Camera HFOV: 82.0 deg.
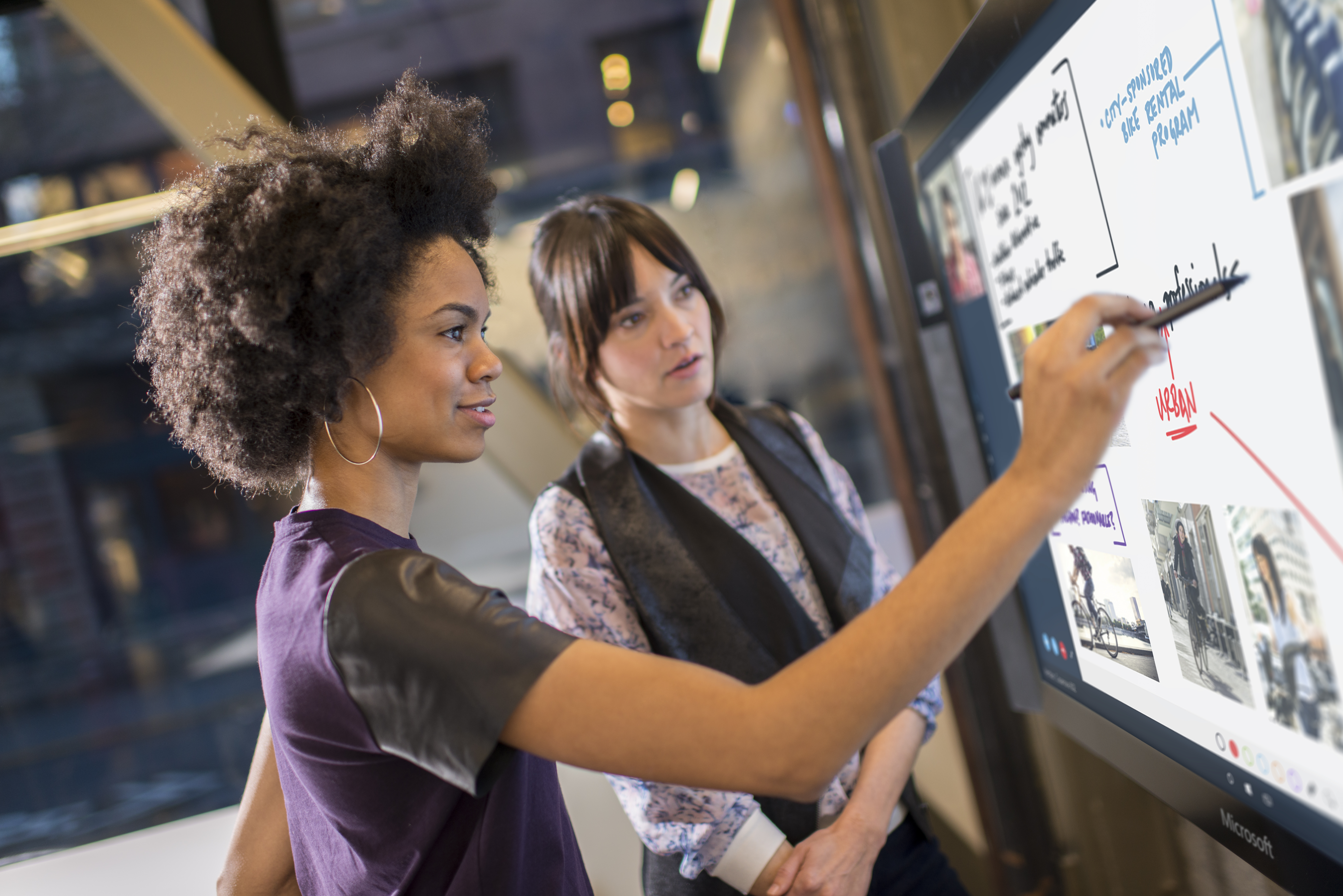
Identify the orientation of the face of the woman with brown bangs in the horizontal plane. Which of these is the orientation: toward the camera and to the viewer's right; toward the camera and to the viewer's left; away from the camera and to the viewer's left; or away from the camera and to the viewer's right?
toward the camera and to the viewer's right

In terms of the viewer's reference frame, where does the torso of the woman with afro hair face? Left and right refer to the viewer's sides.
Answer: facing to the right of the viewer

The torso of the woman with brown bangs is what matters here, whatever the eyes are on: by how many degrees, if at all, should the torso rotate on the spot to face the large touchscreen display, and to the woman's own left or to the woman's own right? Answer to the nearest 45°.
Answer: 0° — they already face it

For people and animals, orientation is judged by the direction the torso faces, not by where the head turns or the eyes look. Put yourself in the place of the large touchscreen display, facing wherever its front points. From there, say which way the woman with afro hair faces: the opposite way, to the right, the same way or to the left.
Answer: the opposite way

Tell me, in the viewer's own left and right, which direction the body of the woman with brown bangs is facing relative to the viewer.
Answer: facing the viewer and to the right of the viewer

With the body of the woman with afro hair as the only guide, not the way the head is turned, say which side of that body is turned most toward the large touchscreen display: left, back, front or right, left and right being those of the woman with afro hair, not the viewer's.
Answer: front

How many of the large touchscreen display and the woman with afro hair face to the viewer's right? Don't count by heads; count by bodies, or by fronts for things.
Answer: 1

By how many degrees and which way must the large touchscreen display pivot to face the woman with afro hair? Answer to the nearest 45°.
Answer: approximately 45° to its right

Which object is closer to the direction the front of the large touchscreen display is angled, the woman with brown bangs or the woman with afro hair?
the woman with afro hair

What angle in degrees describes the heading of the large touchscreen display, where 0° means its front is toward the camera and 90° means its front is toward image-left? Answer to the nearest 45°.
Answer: approximately 45°

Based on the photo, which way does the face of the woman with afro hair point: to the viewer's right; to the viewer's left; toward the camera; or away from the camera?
to the viewer's right

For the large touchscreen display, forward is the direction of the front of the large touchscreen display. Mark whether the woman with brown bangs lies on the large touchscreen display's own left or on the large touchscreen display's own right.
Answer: on the large touchscreen display's own right
